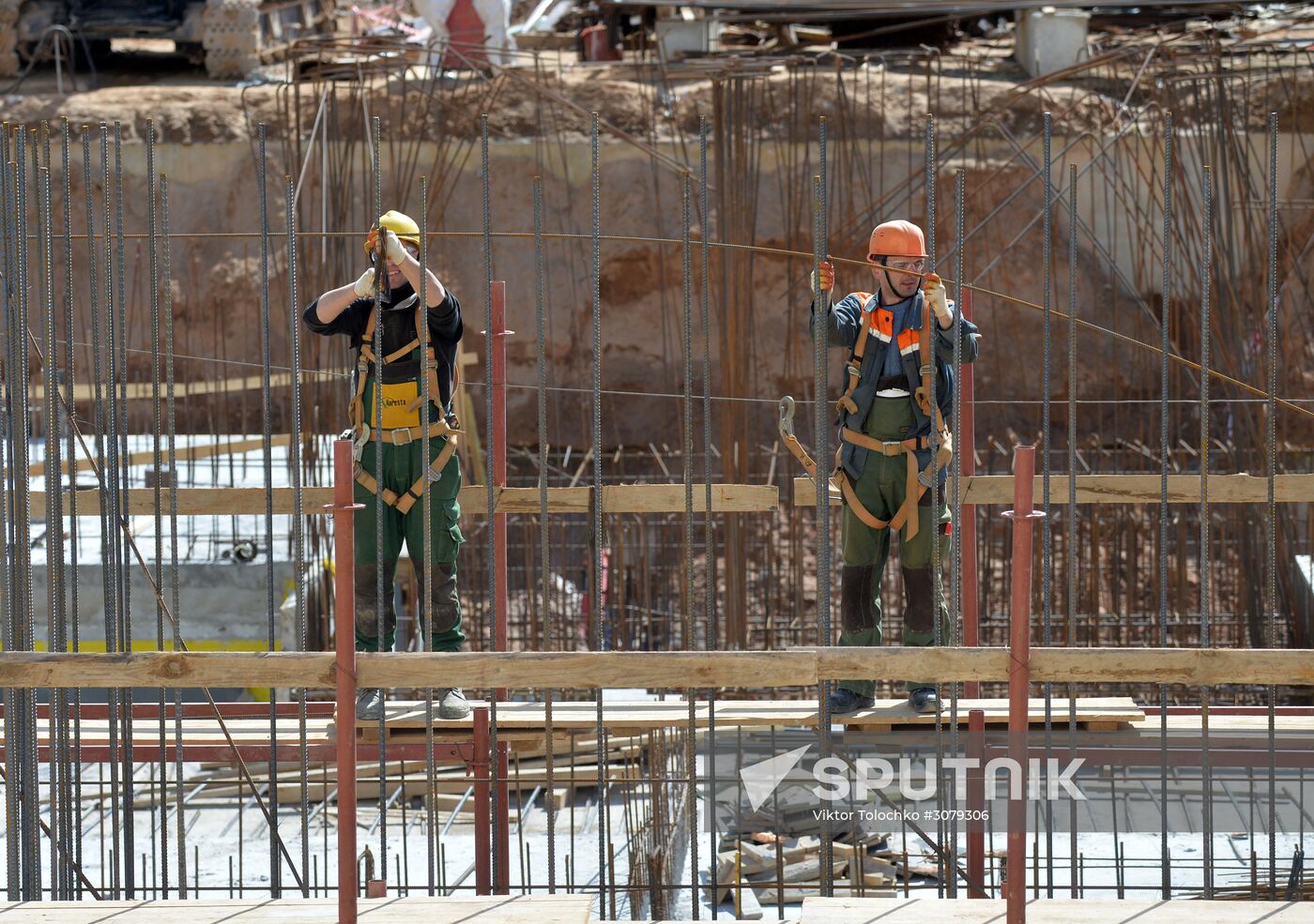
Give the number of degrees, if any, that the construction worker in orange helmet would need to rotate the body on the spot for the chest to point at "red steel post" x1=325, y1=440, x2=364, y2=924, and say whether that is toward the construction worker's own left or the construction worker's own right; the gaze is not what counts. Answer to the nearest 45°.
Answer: approximately 45° to the construction worker's own right

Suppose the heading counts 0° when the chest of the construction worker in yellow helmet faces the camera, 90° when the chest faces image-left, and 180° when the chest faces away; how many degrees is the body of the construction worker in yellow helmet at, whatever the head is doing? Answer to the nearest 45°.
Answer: approximately 0°

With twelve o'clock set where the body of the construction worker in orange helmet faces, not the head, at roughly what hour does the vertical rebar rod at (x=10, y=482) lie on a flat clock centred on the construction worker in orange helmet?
The vertical rebar rod is roughly at 2 o'clock from the construction worker in orange helmet.

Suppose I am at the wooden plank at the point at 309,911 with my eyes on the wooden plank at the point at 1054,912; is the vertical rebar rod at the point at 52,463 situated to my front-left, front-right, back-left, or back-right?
back-left

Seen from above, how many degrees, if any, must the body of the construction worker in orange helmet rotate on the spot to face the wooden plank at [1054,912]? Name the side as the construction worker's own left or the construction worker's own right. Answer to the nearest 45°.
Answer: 0° — they already face it

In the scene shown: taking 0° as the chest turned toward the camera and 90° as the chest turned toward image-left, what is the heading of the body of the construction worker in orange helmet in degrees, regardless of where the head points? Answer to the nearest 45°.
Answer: approximately 0°

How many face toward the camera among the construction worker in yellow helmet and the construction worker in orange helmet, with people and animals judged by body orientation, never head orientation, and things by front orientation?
2
